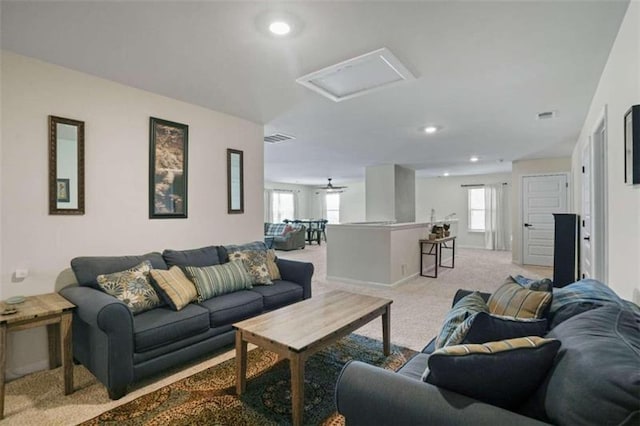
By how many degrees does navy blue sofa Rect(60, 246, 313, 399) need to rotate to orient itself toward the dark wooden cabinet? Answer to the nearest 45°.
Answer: approximately 45° to its left

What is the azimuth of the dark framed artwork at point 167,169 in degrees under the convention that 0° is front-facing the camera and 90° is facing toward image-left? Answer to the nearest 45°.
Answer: approximately 315°

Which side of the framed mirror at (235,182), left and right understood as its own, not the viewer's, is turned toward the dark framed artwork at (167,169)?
right

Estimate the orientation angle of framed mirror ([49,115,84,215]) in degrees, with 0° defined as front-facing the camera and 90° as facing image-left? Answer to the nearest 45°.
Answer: approximately 315°

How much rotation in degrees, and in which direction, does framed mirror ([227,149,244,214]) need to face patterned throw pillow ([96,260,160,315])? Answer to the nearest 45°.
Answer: approximately 90° to its right

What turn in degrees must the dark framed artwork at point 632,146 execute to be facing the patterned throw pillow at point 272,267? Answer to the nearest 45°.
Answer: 0° — it already faces it

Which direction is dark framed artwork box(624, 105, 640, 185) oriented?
to the viewer's left

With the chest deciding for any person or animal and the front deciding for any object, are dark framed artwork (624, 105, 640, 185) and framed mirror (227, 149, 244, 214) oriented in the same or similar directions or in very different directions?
very different directions

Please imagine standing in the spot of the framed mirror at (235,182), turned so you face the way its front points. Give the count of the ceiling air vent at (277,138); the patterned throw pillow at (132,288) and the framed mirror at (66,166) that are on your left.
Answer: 1
